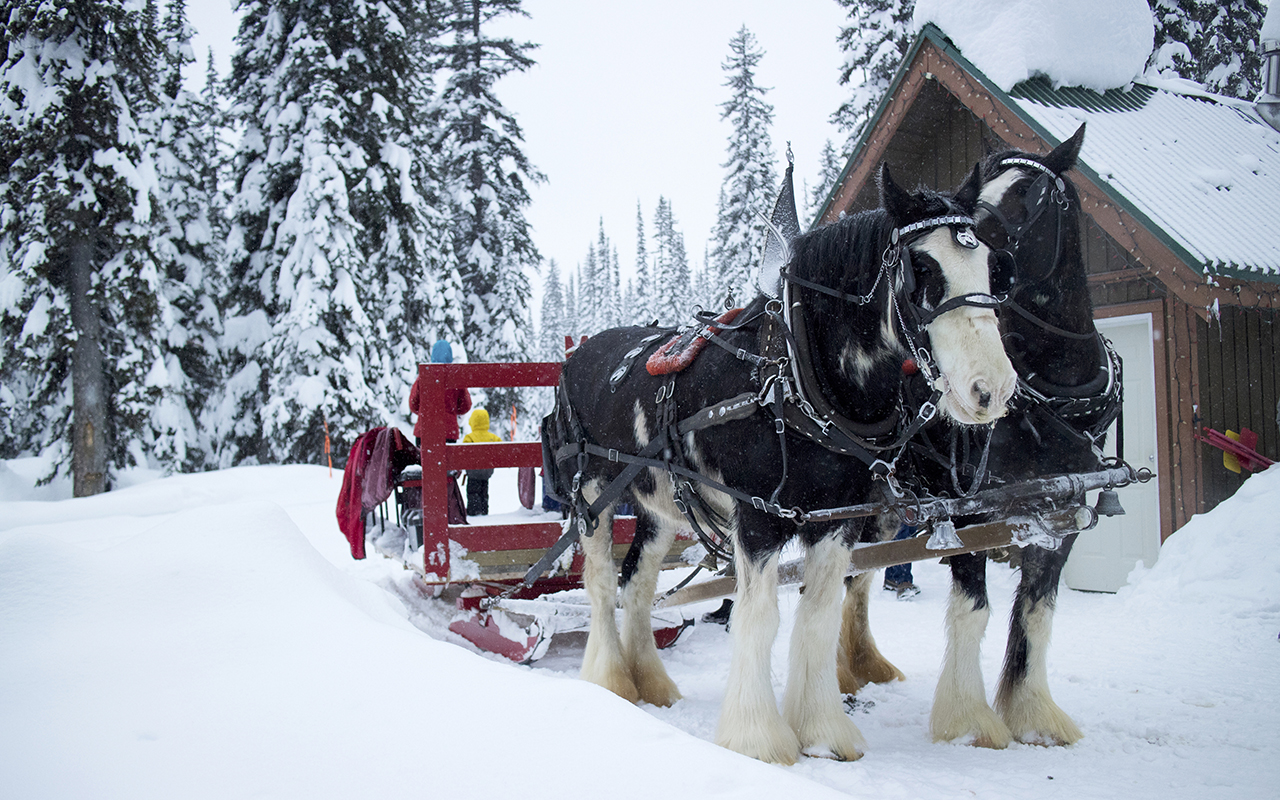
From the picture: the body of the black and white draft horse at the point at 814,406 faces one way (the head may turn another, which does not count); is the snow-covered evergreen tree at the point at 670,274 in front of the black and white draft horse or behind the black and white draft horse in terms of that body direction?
behind

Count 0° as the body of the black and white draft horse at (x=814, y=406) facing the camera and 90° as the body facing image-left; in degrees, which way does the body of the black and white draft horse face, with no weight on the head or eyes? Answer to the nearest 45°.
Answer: approximately 315°

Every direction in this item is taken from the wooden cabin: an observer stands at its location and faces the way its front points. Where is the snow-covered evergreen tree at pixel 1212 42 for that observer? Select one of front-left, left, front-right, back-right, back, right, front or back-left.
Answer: back-right

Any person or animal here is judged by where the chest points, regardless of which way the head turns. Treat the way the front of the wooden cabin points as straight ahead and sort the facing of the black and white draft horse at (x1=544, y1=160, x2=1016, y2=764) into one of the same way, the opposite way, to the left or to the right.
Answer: to the left

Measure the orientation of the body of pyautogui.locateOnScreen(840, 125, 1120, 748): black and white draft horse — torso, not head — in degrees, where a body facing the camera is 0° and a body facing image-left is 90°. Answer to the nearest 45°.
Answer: approximately 315°

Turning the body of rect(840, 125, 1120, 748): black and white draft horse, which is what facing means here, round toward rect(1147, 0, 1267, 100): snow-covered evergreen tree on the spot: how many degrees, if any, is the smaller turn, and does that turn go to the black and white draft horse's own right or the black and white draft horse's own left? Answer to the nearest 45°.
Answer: approximately 135° to the black and white draft horse's own left

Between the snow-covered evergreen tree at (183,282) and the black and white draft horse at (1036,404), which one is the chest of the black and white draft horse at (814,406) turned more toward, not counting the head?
the black and white draft horse

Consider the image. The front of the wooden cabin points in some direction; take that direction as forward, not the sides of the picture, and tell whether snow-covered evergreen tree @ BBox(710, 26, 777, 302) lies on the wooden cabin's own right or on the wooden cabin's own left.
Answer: on the wooden cabin's own right

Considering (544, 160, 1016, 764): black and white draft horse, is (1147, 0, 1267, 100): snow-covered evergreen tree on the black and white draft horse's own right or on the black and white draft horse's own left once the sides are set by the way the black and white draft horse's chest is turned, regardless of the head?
on the black and white draft horse's own left

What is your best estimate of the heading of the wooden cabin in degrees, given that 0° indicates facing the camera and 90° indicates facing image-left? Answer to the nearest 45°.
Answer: approximately 45°

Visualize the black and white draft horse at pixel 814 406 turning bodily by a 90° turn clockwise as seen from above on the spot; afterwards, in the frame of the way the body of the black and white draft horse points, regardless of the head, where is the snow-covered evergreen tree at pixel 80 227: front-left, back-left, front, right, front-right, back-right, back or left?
right

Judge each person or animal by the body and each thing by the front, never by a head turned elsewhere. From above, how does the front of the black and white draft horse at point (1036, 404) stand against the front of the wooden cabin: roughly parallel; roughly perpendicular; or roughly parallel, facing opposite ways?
roughly perpendicular

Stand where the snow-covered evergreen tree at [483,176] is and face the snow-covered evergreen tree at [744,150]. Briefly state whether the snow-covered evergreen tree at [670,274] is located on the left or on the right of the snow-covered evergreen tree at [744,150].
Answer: left
